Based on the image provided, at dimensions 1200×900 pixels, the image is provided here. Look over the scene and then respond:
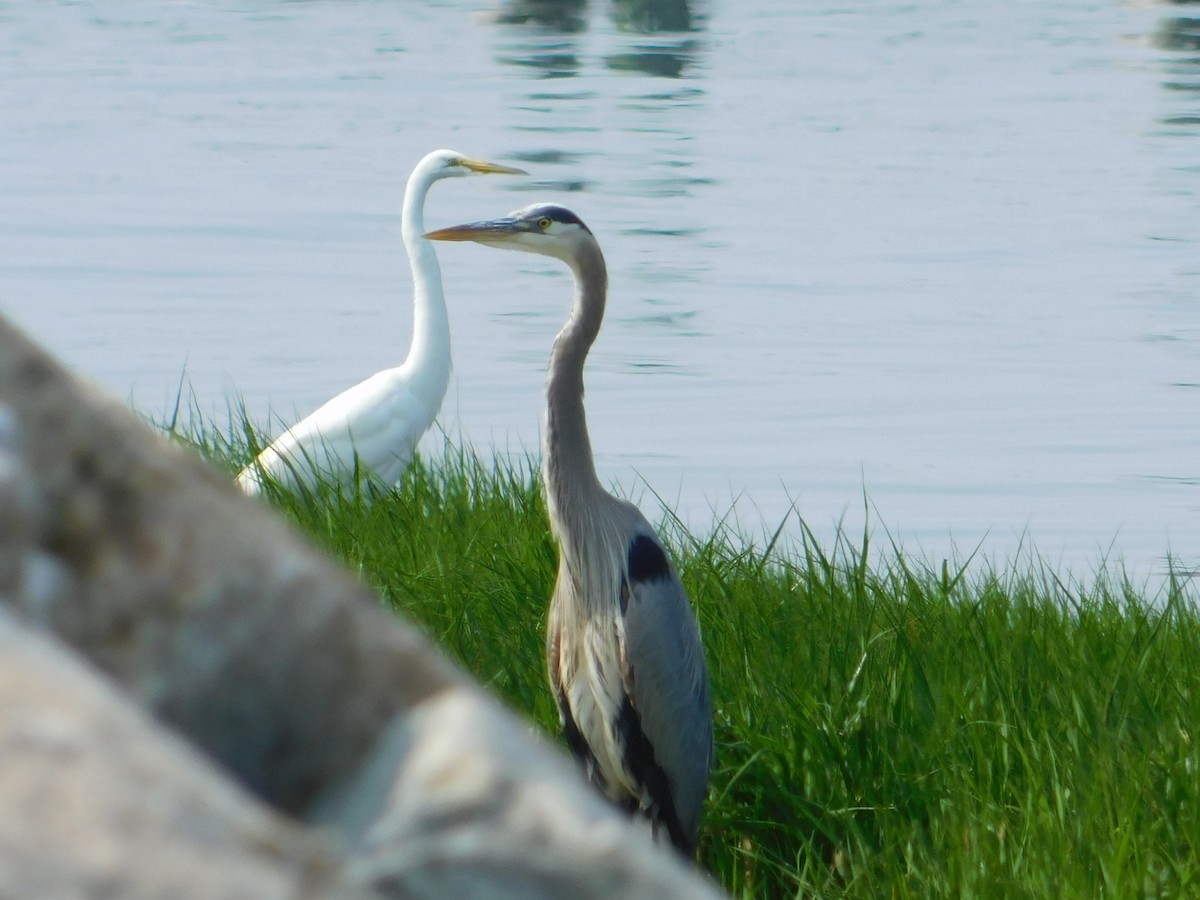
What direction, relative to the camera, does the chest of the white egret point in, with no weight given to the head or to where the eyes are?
to the viewer's right

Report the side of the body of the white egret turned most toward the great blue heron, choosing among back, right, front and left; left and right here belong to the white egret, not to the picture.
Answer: right
